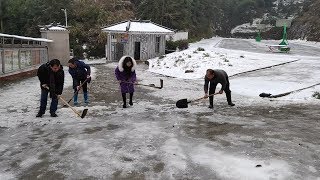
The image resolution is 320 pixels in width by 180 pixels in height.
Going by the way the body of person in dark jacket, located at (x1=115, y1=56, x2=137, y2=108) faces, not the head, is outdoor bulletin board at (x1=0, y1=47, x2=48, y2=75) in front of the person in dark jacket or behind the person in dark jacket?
behind

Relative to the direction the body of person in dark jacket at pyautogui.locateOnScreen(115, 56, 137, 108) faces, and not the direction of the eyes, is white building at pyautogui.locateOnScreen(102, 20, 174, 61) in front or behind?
behind

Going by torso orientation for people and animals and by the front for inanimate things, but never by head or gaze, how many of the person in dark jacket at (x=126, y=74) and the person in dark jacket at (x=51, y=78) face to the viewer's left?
0

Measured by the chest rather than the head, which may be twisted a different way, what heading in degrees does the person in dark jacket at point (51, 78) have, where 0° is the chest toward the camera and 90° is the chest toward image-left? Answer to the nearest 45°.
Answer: approximately 315°

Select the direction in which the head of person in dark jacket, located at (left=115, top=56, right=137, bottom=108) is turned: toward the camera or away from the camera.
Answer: toward the camera

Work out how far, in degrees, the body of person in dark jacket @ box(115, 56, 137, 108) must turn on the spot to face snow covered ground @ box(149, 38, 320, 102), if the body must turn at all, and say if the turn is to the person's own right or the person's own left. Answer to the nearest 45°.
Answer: approximately 135° to the person's own left

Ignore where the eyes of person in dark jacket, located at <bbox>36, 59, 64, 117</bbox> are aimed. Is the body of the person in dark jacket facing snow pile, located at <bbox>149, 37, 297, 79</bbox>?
no

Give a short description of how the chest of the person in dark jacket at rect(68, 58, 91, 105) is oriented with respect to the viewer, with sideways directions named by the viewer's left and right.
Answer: facing the viewer and to the left of the viewer

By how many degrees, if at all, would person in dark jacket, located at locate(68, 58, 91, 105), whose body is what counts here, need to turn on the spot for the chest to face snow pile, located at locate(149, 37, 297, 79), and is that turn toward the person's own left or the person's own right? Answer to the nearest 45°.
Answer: approximately 180°

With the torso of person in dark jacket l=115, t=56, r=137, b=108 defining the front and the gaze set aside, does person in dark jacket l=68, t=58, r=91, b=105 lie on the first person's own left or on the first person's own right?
on the first person's own right

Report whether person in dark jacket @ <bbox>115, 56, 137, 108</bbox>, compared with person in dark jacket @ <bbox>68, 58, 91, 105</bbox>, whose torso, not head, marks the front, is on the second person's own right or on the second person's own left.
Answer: on the second person's own left

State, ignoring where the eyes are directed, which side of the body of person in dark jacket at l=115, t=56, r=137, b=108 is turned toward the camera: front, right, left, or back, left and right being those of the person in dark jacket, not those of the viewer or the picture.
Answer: front

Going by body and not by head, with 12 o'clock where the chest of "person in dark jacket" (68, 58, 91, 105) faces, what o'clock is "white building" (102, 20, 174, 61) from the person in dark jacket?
The white building is roughly at 5 o'clock from the person in dark jacket.

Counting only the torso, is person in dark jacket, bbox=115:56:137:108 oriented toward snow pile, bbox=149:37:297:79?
no

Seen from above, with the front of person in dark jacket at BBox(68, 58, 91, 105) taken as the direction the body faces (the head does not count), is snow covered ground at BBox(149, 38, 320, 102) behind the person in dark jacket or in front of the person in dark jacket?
behind

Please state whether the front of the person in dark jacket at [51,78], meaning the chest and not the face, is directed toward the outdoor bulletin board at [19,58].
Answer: no

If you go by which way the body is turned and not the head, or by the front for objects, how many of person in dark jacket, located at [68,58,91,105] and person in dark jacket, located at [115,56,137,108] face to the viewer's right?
0
